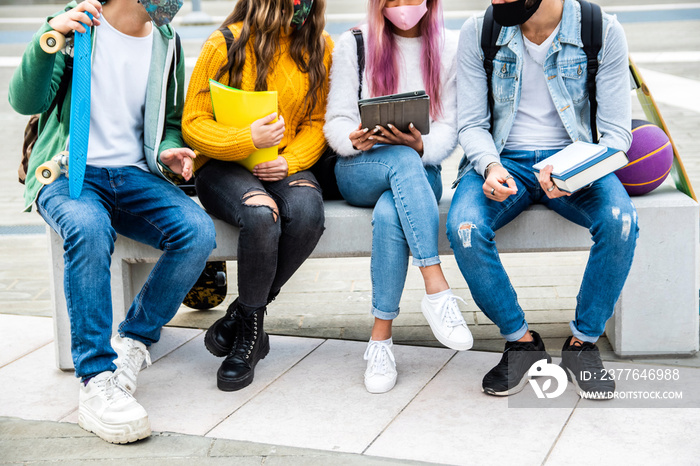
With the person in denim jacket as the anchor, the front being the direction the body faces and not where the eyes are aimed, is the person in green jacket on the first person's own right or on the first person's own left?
on the first person's own right

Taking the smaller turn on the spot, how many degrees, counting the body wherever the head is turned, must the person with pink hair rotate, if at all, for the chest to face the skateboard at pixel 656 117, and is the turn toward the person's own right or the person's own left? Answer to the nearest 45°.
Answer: approximately 90° to the person's own left

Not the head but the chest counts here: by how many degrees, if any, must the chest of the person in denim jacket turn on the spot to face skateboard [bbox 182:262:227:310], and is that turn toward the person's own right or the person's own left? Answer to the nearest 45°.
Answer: approximately 90° to the person's own right

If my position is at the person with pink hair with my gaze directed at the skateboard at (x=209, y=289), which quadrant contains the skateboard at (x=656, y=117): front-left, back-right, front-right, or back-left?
back-right

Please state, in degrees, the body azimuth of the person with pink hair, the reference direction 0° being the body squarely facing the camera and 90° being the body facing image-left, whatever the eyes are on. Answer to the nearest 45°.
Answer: approximately 0°

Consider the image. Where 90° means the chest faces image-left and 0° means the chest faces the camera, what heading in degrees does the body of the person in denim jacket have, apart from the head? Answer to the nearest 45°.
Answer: approximately 0°

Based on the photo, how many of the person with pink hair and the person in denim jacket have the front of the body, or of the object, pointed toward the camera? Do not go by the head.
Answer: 2

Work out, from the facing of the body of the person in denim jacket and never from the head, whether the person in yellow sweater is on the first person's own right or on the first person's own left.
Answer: on the first person's own right
